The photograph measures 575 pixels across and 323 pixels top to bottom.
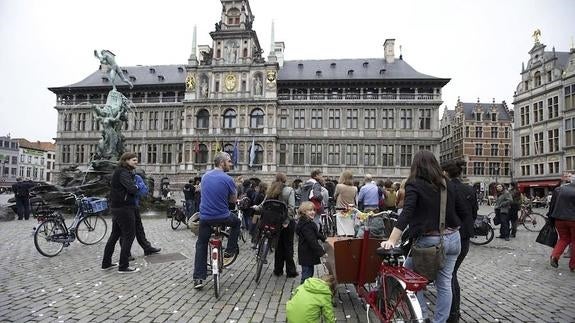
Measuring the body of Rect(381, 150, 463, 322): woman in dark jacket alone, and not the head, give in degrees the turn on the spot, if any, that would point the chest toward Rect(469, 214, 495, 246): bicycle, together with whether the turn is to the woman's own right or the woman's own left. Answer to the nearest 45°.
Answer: approximately 45° to the woman's own right

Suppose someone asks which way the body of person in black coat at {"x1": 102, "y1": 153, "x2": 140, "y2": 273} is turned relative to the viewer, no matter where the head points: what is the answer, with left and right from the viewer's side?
facing to the right of the viewer

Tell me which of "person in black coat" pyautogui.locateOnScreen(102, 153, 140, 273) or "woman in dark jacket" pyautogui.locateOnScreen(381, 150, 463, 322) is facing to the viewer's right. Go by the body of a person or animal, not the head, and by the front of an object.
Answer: the person in black coat

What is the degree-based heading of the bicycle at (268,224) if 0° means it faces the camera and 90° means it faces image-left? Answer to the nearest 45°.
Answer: approximately 180°

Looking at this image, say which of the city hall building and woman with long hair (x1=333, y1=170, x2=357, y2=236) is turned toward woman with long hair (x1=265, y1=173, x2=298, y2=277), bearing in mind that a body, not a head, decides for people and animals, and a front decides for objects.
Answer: the city hall building

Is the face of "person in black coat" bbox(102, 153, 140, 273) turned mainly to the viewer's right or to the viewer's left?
to the viewer's right

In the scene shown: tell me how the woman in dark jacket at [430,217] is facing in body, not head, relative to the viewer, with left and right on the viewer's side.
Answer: facing away from the viewer and to the left of the viewer

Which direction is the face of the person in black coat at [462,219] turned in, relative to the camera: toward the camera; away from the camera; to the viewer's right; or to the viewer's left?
away from the camera

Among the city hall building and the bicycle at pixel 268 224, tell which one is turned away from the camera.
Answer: the bicycle
